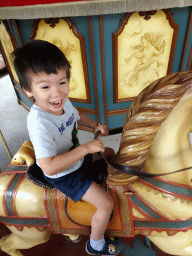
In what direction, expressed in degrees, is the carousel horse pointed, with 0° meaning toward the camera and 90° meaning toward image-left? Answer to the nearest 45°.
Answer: approximately 270°

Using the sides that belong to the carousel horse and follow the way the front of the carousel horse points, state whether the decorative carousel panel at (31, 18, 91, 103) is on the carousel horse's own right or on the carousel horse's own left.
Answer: on the carousel horse's own left

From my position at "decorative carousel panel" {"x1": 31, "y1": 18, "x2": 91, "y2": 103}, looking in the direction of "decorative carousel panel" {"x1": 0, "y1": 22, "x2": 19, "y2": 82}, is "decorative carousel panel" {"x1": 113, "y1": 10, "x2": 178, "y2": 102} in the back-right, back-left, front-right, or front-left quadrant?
back-right

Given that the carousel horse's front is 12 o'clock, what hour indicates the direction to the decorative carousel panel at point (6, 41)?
The decorative carousel panel is roughly at 8 o'clock from the carousel horse.

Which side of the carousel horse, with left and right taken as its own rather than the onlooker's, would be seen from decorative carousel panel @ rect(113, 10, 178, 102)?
left
